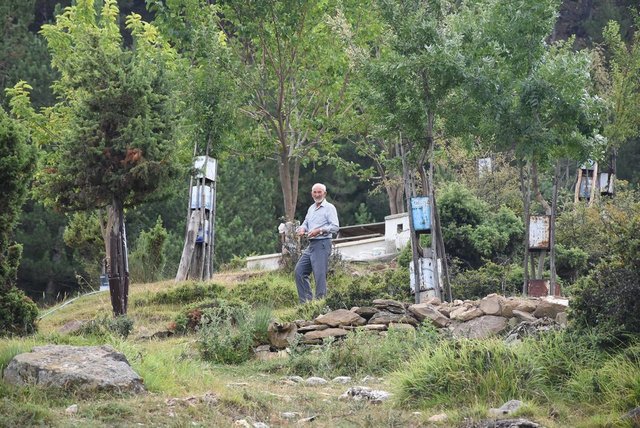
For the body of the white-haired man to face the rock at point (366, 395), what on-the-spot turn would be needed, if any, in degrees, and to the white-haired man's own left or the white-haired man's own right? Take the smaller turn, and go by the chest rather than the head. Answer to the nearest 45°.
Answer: approximately 45° to the white-haired man's own left

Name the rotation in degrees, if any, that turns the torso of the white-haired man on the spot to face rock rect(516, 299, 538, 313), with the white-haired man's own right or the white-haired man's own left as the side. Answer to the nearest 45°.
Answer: approximately 90° to the white-haired man's own left

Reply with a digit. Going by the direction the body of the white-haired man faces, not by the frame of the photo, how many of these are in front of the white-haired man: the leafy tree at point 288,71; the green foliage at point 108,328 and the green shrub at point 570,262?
1

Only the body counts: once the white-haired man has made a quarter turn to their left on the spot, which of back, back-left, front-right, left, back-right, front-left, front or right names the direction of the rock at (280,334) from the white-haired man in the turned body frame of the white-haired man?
front-right

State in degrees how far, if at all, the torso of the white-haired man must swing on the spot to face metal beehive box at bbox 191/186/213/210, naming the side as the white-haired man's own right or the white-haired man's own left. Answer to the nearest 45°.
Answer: approximately 90° to the white-haired man's own right

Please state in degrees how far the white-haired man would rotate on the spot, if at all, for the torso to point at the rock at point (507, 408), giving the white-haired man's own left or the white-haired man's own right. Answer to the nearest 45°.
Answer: approximately 45° to the white-haired man's own left

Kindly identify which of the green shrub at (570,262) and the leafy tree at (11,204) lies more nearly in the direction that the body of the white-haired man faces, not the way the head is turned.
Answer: the leafy tree

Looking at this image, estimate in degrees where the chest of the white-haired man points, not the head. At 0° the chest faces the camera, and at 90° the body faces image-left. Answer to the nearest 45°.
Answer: approximately 45°

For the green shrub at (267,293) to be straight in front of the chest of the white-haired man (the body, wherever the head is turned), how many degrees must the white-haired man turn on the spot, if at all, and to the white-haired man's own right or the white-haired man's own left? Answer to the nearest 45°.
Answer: approximately 90° to the white-haired man's own right

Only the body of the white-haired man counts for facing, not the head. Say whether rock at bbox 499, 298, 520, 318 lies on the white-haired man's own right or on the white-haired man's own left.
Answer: on the white-haired man's own left

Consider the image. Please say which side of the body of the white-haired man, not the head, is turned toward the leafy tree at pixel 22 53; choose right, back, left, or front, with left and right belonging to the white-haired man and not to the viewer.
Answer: right

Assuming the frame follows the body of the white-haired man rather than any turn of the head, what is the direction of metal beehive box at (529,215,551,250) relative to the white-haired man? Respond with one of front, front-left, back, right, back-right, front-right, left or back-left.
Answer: back-left

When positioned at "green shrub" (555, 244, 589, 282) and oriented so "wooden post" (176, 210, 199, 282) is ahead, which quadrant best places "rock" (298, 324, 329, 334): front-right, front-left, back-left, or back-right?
front-left

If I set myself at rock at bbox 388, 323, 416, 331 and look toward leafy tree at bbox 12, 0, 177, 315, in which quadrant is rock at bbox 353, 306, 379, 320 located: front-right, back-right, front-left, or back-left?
front-right

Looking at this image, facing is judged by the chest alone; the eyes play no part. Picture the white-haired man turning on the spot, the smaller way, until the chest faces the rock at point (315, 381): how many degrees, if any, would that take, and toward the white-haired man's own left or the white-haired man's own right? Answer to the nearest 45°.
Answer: approximately 45° to the white-haired man's own left

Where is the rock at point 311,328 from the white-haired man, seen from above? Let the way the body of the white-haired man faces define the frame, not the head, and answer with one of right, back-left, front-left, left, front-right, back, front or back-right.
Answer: front-left

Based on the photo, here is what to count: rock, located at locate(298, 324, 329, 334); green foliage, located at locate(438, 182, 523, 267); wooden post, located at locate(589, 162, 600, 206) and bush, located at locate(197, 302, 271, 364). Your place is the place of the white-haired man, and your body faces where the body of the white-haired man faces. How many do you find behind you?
2
